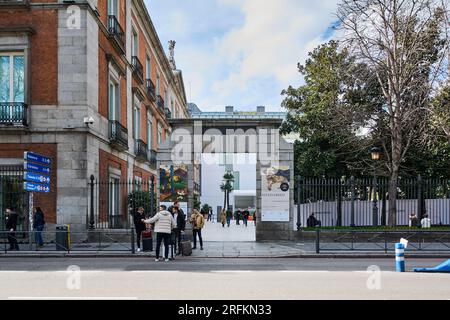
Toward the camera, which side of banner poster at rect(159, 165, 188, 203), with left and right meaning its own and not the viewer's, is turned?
front

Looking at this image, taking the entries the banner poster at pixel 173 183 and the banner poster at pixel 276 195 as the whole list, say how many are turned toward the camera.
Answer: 2

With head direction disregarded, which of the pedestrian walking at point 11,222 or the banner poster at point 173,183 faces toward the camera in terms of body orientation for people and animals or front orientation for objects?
the banner poster

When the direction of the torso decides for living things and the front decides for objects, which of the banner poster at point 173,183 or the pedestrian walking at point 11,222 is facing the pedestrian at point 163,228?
the banner poster

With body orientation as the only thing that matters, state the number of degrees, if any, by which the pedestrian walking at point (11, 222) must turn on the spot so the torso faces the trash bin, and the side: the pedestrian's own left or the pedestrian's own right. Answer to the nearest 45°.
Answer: approximately 135° to the pedestrian's own left

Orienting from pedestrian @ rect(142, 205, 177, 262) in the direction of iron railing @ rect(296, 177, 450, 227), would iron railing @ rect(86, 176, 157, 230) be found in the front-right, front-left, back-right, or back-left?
front-left

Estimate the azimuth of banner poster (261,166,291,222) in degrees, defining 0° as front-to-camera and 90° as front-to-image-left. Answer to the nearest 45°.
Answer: approximately 0°
